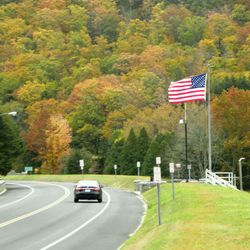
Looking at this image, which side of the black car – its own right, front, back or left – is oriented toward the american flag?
right

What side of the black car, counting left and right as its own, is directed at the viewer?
back
